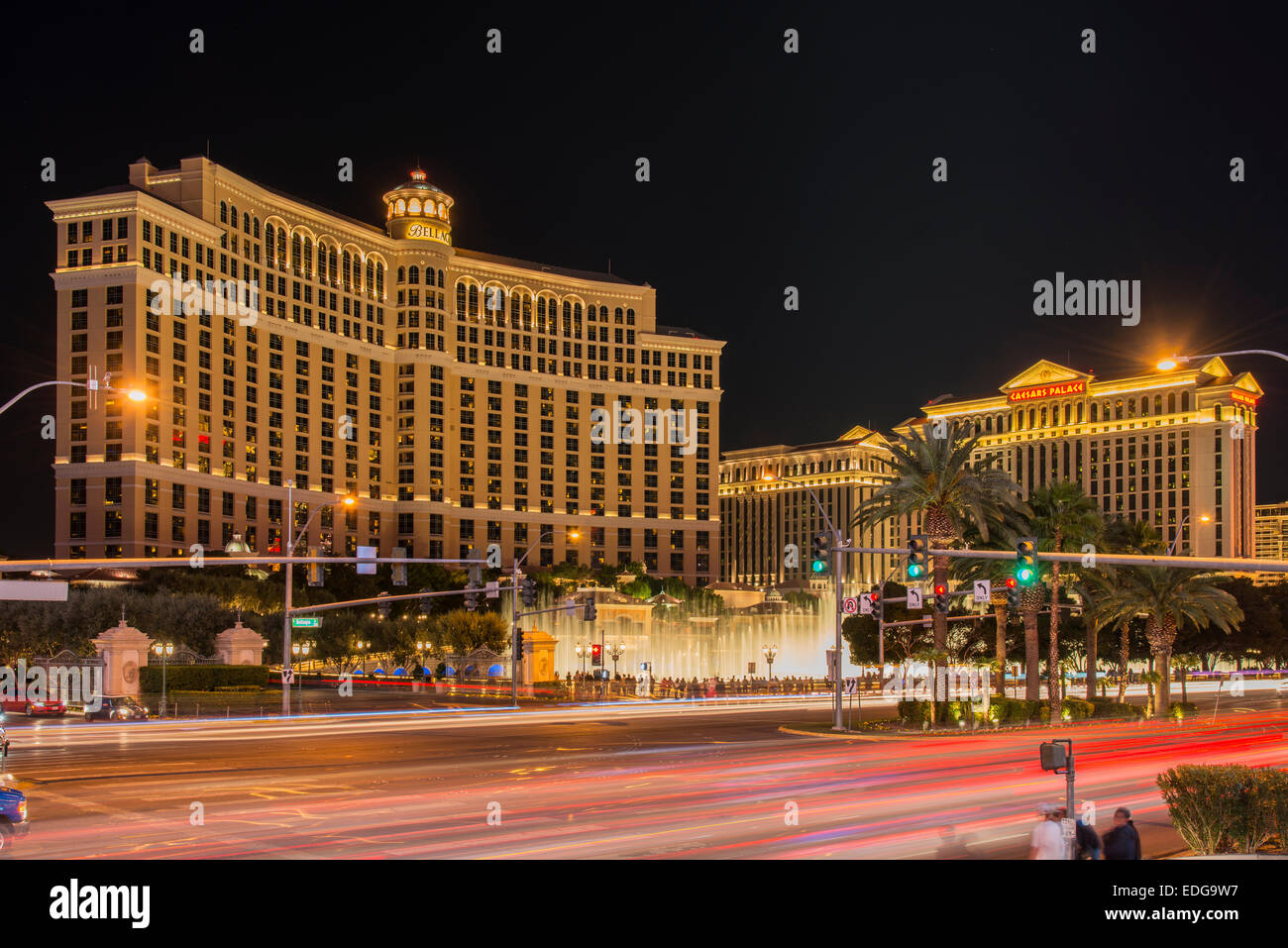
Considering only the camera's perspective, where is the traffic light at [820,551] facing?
facing the viewer

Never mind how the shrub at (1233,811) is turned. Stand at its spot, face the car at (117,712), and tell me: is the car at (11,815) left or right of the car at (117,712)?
left

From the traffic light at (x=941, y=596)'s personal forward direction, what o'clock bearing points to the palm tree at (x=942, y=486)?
The palm tree is roughly at 6 o'clock from the traffic light.

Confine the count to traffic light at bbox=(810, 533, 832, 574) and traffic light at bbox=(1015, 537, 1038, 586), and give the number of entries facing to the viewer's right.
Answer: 0

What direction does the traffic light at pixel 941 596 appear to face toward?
toward the camera

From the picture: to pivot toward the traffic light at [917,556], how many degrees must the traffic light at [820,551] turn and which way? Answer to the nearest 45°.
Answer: approximately 45° to its left

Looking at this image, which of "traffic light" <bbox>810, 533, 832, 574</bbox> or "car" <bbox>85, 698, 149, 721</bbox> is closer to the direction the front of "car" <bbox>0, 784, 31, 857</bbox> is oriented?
the traffic light

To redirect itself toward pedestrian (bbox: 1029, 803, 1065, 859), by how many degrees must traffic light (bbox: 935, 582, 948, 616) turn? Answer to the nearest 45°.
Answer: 0° — it already faces them

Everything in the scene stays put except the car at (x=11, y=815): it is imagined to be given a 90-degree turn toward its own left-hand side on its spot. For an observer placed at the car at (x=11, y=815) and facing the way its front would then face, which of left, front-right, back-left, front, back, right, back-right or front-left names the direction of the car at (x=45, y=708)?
front
